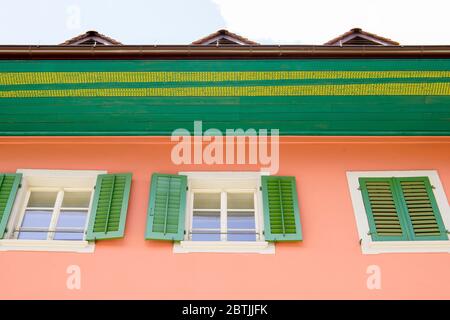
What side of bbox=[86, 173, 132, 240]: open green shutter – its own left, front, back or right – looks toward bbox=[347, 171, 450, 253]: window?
left

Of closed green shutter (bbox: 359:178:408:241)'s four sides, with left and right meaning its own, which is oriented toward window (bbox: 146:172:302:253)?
right

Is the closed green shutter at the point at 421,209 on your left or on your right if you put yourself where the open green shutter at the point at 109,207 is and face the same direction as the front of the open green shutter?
on your left

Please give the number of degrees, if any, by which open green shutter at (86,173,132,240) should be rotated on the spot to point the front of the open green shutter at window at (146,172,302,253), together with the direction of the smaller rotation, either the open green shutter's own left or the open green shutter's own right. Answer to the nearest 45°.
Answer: approximately 90° to the open green shutter's own left

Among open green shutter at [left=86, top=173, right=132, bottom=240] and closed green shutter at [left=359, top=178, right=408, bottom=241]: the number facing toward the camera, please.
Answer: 2

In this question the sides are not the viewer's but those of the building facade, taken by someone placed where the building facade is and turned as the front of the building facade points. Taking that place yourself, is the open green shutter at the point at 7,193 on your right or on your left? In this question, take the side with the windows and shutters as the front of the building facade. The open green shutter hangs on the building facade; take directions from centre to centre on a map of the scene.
on your right

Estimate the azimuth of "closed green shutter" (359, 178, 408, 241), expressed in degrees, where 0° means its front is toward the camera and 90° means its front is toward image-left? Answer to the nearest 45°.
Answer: approximately 0°
